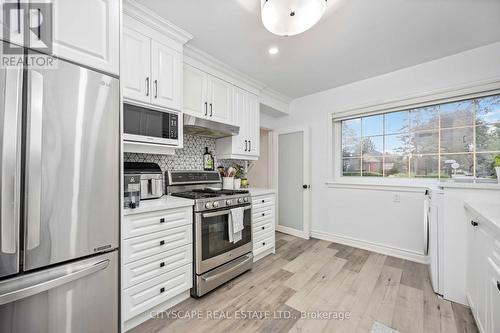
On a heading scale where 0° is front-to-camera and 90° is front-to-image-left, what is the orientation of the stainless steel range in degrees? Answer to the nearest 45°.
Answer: approximately 315°

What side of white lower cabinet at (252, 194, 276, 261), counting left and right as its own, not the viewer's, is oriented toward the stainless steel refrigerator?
right

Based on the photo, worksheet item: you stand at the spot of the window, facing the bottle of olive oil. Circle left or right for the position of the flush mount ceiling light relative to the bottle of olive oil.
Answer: left

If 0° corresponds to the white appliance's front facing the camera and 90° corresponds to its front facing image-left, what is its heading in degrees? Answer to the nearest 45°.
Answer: approximately 90°

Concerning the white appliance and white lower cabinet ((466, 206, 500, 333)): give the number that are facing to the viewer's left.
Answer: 2

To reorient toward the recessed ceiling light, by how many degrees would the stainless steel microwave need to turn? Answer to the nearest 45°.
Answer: approximately 45° to its left

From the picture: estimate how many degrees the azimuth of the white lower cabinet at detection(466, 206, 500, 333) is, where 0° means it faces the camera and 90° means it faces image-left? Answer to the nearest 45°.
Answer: approximately 90°

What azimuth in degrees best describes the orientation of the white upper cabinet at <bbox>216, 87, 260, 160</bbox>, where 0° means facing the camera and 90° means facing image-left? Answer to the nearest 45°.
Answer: approximately 315°

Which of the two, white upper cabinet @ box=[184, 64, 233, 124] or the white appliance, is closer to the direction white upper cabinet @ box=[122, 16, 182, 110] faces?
the white appliance

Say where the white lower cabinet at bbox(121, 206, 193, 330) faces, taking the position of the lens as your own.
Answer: facing the viewer and to the right of the viewer
